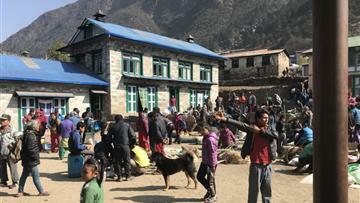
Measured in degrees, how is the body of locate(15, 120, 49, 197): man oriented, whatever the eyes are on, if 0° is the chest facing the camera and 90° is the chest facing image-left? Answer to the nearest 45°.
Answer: approximately 270°

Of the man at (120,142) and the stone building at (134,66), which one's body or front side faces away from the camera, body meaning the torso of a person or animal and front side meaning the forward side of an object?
the man

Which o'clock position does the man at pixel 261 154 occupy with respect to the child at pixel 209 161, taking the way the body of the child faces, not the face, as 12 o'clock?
The man is roughly at 8 o'clock from the child.

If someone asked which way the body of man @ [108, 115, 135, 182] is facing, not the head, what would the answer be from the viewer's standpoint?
away from the camera

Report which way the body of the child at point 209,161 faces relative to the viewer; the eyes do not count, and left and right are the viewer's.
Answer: facing to the left of the viewer

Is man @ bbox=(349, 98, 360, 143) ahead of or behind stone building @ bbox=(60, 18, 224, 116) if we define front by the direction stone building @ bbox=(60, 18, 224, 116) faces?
ahead
